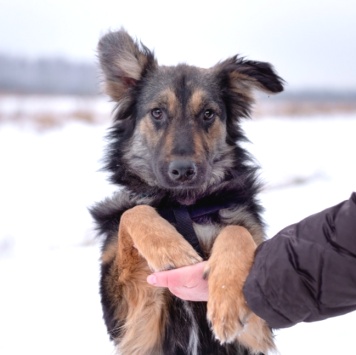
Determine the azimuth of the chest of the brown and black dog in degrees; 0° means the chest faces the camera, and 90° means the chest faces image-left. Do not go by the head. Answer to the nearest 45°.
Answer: approximately 0°
